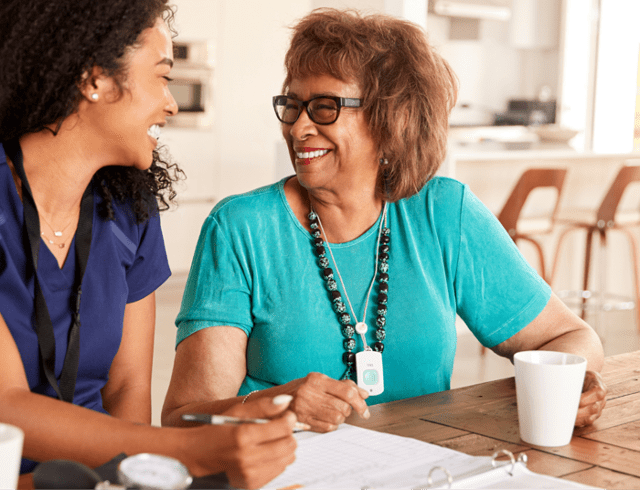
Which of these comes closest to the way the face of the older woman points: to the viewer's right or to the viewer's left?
to the viewer's left

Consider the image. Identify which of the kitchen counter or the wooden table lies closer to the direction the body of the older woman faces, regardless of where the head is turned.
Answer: the wooden table

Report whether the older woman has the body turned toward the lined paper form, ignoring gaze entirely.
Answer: yes

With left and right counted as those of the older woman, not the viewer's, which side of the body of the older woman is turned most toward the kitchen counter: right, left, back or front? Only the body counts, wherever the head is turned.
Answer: back

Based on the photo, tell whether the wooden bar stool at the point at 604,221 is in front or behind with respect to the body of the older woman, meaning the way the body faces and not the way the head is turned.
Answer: behind

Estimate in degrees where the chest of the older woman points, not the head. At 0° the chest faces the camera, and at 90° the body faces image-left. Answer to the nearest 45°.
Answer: approximately 0°

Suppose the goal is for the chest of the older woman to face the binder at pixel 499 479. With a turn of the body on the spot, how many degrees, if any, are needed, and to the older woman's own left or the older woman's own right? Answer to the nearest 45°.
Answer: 0° — they already face it
